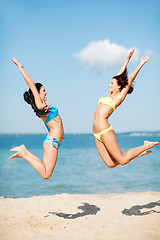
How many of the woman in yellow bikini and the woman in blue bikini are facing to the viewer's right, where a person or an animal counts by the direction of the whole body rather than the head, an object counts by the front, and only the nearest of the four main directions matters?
1

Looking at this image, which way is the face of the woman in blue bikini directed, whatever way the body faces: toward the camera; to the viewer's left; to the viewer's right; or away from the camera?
to the viewer's right

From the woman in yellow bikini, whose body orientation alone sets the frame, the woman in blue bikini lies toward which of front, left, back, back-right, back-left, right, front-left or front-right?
front

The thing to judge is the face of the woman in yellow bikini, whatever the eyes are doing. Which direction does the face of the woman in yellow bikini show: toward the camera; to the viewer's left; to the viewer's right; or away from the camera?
to the viewer's left

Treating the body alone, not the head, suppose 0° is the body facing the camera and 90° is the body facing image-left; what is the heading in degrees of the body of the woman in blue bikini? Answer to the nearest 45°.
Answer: approximately 270°

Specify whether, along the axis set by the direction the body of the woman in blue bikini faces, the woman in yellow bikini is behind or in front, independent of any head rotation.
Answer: in front

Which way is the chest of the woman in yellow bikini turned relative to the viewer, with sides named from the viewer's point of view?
facing to the left of the viewer
